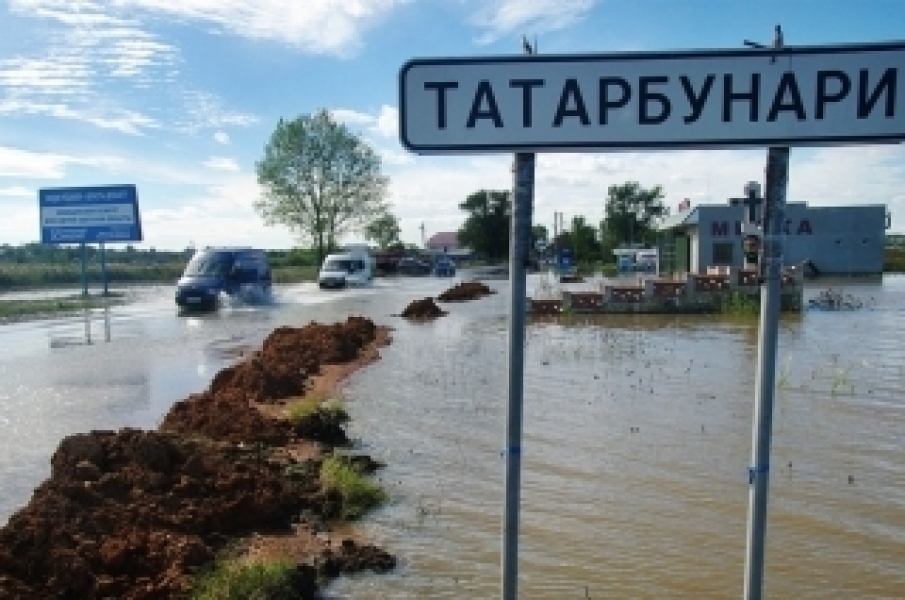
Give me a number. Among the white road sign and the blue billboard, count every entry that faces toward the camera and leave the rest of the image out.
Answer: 2

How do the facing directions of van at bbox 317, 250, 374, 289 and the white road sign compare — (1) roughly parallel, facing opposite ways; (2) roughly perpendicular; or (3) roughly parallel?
roughly parallel

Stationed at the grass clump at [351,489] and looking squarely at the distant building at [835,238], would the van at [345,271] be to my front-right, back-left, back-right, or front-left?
front-left

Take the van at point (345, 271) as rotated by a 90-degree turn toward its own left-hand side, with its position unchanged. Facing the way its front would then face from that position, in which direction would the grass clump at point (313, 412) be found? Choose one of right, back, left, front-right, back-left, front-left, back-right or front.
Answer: front-right

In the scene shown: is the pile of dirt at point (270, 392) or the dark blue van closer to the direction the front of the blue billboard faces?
the pile of dirt

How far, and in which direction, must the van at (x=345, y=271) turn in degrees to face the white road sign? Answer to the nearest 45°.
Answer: approximately 45° to its left

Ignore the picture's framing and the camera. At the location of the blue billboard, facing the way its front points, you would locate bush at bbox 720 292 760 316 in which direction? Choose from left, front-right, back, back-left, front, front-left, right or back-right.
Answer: front-left

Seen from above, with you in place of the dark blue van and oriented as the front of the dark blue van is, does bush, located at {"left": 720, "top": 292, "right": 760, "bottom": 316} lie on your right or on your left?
on your left

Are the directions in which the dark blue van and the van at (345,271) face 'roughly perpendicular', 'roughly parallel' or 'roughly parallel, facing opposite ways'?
roughly parallel

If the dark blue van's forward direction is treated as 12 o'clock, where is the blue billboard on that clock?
The blue billboard is roughly at 3 o'clock from the dark blue van.

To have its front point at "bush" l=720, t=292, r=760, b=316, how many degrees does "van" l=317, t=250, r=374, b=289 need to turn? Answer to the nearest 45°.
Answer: approximately 90° to its left

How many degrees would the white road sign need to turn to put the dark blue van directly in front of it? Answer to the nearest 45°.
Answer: approximately 135° to its right

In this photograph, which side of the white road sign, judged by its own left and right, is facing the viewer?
front

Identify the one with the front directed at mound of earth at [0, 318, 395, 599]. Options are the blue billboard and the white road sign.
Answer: the blue billboard

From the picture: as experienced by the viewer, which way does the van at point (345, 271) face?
facing the viewer and to the left of the viewer

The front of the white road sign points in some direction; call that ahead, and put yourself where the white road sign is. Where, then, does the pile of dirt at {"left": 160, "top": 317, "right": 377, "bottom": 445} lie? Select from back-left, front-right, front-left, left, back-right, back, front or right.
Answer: back-right

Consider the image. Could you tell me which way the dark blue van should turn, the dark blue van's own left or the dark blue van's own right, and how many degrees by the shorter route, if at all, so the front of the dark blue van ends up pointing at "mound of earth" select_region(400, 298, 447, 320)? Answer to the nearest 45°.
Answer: approximately 90° to the dark blue van's own left

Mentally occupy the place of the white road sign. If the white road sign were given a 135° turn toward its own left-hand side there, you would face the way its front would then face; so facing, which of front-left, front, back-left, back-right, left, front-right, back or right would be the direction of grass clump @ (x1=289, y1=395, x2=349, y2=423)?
left
